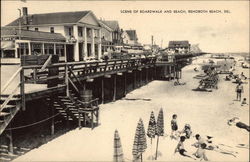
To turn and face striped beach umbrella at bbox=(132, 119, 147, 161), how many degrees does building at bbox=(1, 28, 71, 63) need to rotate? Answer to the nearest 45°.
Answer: approximately 45° to its right

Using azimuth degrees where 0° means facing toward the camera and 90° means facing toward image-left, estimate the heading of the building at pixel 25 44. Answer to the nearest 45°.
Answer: approximately 315°

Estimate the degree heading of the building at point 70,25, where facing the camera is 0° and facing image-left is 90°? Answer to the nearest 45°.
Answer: approximately 315°

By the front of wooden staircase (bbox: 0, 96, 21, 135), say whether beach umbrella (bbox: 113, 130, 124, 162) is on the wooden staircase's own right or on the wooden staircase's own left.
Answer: on the wooden staircase's own left

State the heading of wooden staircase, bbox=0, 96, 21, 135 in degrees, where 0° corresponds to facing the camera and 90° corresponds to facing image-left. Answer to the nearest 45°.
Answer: approximately 45°
